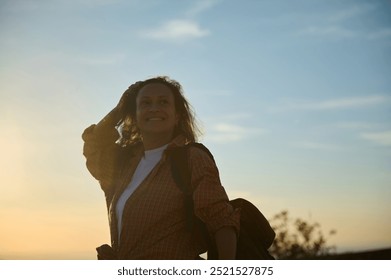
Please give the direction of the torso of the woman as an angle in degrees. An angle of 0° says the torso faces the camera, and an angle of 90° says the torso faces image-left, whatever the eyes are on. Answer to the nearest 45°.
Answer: approximately 45°
